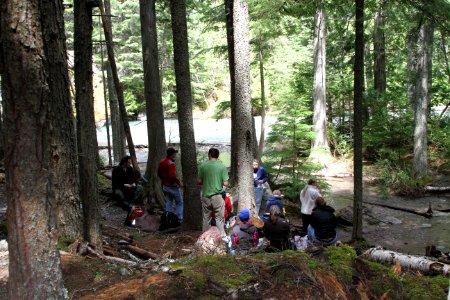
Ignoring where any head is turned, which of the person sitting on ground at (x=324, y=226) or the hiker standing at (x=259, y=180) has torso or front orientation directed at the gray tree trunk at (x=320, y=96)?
the person sitting on ground

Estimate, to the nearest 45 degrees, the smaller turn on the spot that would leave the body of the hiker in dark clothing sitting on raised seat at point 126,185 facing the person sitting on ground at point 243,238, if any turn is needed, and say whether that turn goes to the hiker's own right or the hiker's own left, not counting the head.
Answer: approximately 45° to the hiker's own right

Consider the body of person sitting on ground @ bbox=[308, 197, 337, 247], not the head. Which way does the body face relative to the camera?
away from the camera

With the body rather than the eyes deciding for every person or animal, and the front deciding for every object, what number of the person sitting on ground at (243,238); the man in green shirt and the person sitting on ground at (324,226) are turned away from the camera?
3

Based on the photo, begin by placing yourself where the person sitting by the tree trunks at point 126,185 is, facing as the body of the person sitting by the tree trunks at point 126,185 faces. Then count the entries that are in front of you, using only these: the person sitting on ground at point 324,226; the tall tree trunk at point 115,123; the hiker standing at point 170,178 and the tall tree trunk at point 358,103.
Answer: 3

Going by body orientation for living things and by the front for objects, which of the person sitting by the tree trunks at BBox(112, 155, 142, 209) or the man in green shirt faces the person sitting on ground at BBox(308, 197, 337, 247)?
the person sitting by the tree trunks

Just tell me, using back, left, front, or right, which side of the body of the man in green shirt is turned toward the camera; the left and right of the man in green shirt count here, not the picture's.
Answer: back

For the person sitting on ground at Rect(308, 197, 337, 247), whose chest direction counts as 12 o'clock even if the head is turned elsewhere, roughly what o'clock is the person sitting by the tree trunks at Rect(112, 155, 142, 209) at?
The person sitting by the tree trunks is roughly at 10 o'clock from the person sitting on ground.

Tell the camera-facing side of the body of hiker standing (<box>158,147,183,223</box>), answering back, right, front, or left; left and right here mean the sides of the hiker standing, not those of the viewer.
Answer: right

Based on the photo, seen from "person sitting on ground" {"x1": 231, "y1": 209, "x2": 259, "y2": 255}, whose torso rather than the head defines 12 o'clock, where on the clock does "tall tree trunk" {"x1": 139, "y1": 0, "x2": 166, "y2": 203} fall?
The tall tree trunk is roughly at 11 o'clock from the person sitting on ground.

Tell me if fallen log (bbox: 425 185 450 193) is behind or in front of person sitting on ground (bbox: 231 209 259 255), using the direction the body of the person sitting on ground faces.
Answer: in front

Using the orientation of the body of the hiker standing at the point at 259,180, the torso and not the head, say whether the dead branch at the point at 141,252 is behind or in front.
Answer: in front

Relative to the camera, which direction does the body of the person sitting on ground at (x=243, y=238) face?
away from the camera

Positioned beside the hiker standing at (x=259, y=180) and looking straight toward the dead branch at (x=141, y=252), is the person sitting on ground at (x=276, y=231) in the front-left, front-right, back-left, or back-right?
front-left

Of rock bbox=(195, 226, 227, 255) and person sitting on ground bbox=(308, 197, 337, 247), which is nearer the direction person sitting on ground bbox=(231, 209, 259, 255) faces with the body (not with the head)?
the person sitting on ground
